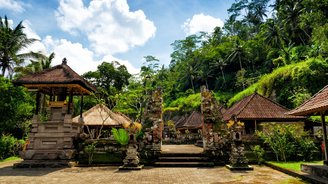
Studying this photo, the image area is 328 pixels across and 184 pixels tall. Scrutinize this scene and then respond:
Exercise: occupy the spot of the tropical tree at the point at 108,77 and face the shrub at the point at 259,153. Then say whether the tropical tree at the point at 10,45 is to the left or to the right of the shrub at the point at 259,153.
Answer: right

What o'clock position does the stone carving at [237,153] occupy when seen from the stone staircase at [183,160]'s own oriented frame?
The stone carving is roughly at 10 o'clock from the stone staircase.

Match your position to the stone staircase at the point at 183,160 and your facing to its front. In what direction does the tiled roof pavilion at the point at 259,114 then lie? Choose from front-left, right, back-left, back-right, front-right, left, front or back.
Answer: back-left

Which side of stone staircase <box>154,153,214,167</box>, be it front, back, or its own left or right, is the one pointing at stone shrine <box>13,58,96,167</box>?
right

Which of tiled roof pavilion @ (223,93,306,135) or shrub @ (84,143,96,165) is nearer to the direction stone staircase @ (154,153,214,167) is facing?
the shrub

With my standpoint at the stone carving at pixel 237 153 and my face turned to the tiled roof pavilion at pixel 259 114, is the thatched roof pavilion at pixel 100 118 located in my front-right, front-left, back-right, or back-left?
front-left

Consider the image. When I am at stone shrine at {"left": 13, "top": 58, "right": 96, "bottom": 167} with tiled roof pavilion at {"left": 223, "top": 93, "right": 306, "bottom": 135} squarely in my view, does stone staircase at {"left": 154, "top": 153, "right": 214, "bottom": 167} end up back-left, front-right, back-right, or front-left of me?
front-right

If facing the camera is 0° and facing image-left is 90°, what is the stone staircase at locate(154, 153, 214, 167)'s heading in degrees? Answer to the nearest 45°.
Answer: approximately 0°

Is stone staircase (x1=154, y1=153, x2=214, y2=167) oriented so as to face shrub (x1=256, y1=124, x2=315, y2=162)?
no

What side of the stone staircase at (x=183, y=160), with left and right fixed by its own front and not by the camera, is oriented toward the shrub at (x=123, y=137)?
right

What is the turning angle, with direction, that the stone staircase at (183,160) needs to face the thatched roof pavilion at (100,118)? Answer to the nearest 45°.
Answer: approximately 135° to its right

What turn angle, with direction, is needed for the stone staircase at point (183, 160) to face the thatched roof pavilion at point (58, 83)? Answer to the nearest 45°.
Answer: approximately 90° to its right

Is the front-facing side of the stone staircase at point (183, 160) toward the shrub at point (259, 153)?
no

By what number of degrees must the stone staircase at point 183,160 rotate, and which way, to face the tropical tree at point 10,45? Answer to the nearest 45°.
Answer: approximately 135° to its right

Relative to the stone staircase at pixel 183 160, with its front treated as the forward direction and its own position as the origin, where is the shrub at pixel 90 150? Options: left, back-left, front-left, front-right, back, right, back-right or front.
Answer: right

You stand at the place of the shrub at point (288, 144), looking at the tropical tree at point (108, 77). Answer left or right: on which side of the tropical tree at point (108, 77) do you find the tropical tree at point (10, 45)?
left

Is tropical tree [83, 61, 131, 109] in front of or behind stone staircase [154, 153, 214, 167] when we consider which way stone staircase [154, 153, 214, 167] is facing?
behind

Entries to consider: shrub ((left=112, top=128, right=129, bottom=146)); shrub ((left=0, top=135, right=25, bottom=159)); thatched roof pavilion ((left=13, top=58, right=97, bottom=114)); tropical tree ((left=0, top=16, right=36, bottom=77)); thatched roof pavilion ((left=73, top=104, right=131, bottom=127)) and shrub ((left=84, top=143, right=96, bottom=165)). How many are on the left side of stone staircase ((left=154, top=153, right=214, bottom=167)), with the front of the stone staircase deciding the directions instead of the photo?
0

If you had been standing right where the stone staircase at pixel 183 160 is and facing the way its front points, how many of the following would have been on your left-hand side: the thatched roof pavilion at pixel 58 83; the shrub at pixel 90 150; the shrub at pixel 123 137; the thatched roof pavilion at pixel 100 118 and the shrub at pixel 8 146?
0
